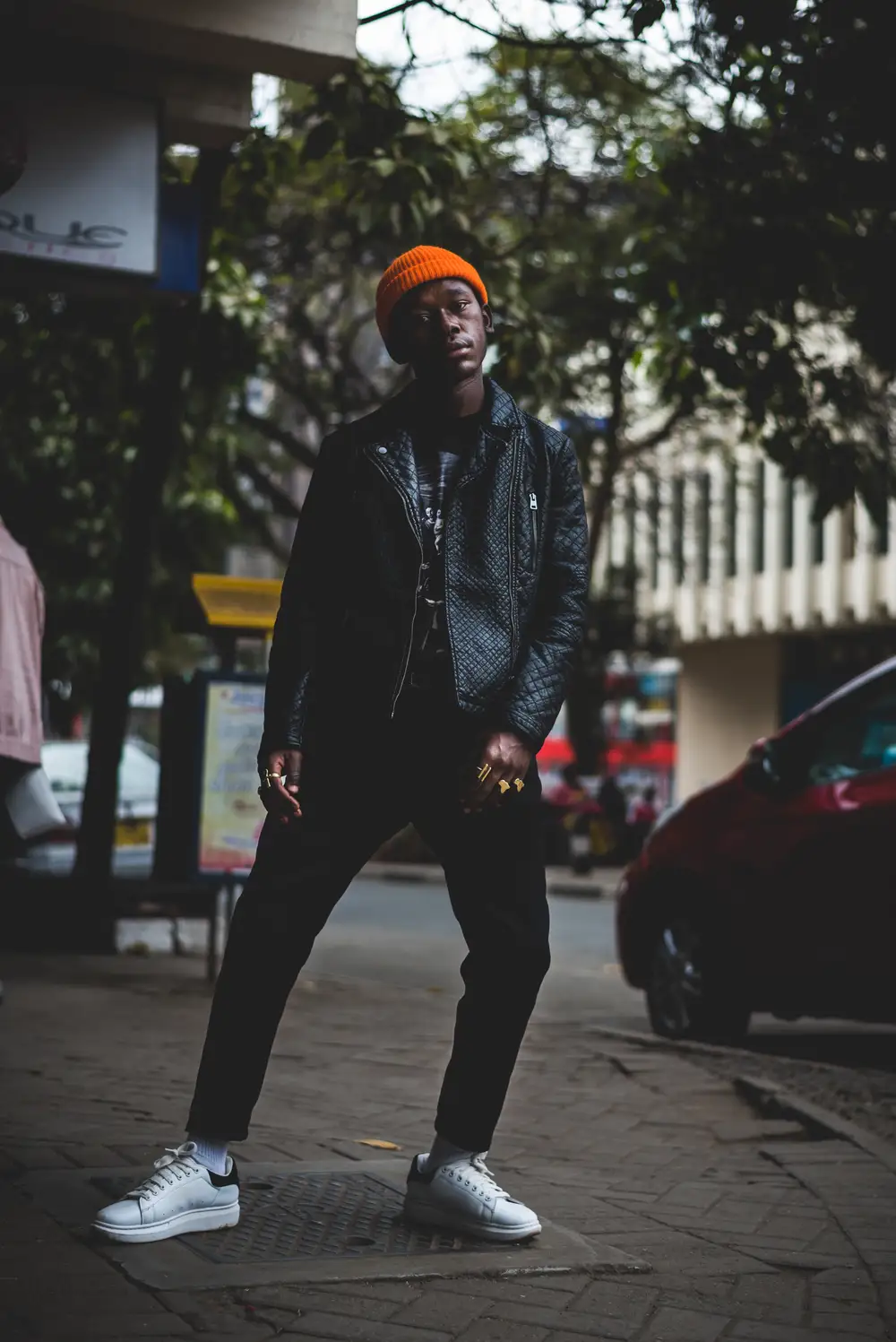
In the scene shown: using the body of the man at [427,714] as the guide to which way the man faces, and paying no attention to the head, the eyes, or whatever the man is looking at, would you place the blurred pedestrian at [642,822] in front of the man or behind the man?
behind

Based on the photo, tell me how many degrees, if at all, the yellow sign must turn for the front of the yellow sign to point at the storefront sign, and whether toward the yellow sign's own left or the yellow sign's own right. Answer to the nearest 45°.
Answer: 0° — it already faces it

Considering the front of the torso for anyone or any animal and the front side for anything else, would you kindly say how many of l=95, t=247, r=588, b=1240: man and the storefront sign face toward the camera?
2

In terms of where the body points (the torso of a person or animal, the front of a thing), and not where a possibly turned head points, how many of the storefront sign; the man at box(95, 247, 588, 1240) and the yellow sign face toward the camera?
3

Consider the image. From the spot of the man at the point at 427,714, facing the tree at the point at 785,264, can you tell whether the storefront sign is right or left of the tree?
left

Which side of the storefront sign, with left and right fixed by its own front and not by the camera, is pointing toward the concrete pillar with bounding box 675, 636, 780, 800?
back

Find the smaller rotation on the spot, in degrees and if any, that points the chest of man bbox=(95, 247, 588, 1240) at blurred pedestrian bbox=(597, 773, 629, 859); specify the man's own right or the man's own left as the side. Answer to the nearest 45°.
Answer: approximately 180°

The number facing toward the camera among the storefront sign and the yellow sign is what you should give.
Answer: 2
